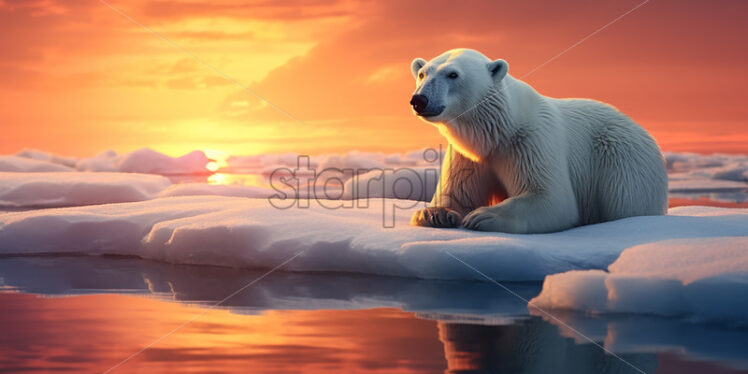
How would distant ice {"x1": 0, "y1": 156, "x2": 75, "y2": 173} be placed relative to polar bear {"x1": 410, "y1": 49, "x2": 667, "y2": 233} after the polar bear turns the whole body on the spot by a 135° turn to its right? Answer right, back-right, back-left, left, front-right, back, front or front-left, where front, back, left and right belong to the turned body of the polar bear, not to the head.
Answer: front-left

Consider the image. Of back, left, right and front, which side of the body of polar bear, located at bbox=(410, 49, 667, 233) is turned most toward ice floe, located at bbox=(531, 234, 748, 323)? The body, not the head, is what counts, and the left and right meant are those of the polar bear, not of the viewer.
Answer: left

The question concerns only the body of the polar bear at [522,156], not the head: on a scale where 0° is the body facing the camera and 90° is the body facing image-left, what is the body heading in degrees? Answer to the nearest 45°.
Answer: approximately 45°

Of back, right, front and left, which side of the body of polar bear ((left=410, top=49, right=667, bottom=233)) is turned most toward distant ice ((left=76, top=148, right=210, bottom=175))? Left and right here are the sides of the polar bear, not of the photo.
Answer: right

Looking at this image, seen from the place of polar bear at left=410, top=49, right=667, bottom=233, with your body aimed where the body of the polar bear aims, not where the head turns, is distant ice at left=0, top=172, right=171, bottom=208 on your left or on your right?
on your right
